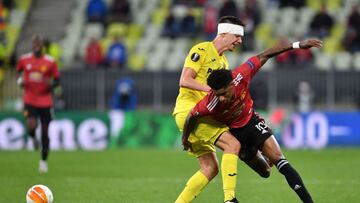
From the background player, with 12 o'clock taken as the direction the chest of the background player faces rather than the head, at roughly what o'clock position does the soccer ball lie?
The soccer ball is roughly at 12 o'clock from the background player.

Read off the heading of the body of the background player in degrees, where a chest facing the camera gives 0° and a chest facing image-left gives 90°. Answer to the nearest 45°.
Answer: approximately 0°
